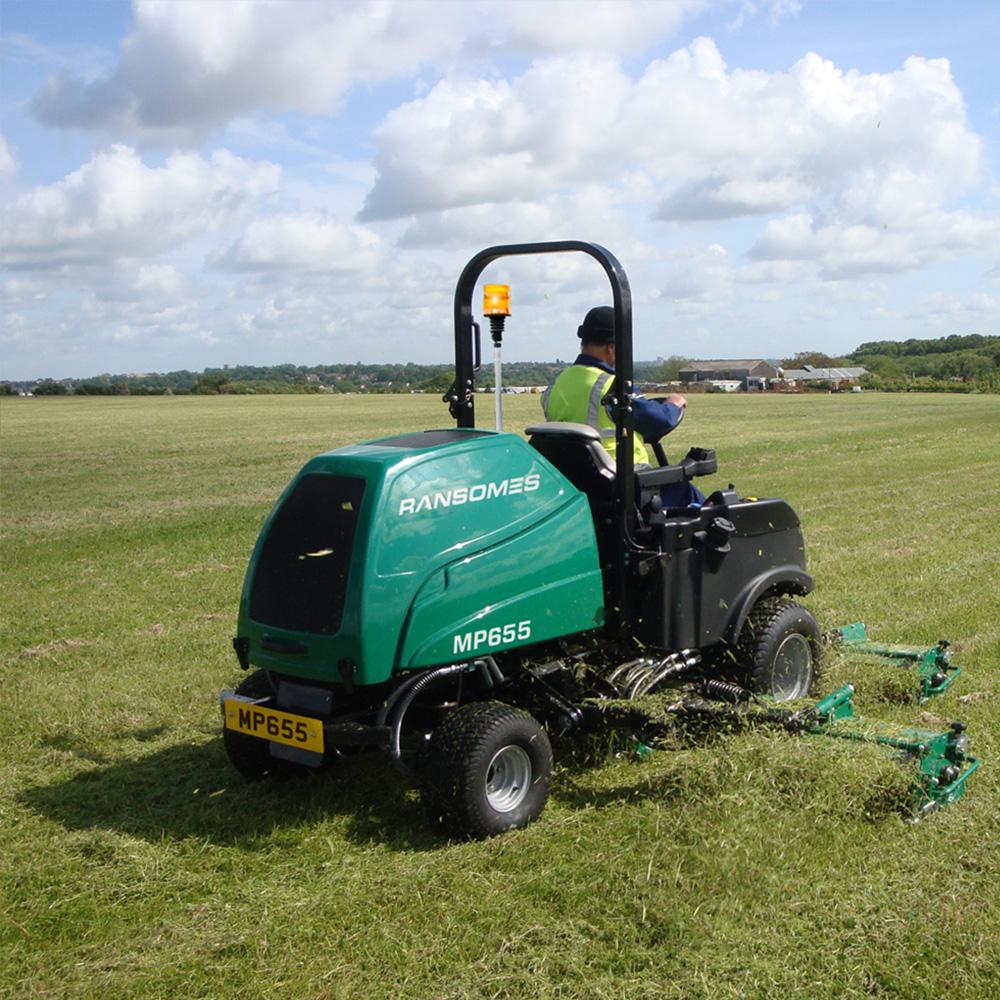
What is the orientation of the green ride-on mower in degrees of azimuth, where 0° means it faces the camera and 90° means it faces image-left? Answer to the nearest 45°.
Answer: approximately 225°

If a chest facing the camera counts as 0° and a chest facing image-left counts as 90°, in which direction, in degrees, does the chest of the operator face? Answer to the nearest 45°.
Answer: approximately 225°
